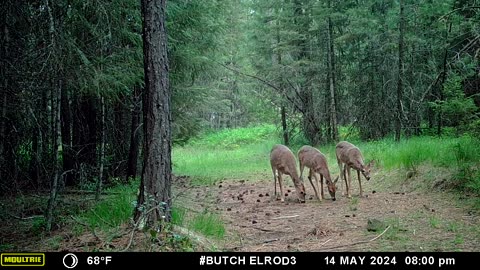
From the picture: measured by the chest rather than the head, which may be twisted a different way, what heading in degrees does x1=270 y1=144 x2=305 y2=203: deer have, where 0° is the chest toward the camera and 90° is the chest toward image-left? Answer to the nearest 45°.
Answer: approximately 315°

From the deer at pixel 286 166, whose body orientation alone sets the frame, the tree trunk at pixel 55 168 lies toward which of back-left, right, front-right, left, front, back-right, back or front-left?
right

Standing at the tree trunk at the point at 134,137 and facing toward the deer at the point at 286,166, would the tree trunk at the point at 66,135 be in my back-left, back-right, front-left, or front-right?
back-right

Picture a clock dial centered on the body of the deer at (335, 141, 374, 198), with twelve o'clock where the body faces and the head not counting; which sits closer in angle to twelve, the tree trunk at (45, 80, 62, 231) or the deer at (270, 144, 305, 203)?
the tree trunk

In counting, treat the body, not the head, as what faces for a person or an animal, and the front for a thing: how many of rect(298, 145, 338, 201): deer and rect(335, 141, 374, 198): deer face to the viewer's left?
0

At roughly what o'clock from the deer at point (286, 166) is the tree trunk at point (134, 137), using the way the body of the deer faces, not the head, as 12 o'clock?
The tree trunk is roughly at 5 o'clock from the deer.

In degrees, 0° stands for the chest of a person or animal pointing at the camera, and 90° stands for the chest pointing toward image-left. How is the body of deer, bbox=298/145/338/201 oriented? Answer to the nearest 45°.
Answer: approximately 315°

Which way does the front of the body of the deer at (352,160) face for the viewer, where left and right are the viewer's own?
facing the viewer and to the right of the viewer

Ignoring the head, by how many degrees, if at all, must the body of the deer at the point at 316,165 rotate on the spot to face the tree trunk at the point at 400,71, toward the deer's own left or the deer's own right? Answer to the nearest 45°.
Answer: approximately 90° to the deer's own left

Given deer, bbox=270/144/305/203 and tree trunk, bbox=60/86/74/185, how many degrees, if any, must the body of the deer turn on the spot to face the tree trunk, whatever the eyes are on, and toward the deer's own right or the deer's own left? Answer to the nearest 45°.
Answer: approximately 135° to the deer's own right

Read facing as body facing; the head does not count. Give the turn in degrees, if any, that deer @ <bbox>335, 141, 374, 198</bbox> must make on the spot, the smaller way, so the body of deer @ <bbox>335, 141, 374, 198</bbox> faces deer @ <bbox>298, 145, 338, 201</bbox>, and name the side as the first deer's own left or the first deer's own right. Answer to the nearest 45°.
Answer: approximately 135° to the first deer's own right

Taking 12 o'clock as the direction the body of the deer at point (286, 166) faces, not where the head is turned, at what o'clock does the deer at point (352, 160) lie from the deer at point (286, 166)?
the deer at point (352, 160) is roughly at 11 o'clock from the deer at point (286, 166).

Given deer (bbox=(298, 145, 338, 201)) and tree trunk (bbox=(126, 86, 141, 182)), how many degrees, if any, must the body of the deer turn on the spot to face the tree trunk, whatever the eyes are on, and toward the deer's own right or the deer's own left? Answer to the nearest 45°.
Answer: approximately 135° to the deer's own right
